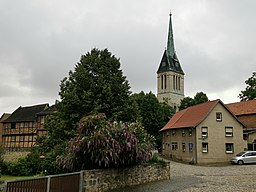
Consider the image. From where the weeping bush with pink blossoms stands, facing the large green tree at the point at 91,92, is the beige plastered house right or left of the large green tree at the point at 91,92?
right
